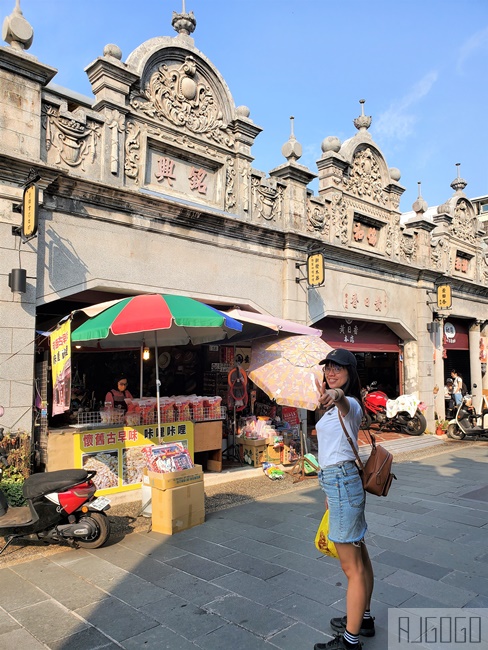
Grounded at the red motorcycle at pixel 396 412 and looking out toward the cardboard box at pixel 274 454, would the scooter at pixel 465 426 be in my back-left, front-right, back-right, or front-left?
back-left

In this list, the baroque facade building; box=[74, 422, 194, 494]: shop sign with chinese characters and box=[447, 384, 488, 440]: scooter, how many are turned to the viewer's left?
1

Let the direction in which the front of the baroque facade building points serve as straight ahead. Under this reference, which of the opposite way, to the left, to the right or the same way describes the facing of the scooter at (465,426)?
the opposite way

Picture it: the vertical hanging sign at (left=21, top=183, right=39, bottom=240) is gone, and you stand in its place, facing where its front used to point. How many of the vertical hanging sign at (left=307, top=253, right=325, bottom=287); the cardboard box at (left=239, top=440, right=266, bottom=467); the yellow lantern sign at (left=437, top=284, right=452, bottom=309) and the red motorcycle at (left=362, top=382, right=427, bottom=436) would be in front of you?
0

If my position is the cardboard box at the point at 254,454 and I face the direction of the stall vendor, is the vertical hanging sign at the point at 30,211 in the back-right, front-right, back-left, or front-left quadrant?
front-left

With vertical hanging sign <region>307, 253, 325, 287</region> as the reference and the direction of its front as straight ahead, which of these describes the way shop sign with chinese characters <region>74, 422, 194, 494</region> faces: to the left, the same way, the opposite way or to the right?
to the left

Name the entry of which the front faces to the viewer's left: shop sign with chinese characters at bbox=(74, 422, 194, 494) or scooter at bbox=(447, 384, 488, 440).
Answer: the scooter

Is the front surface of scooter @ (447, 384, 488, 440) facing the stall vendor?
no

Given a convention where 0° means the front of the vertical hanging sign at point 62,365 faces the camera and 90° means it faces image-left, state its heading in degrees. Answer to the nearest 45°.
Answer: approximately 45°

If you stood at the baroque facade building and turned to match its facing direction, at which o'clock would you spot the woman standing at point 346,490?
The woman standing is roughly at 1 o'clock from the baroque facade building.

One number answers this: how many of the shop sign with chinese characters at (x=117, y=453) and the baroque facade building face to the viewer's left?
0

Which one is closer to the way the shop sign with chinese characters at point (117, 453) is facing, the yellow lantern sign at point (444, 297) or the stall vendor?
the yellow lantern sign

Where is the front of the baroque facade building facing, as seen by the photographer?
facing the viewer and to the right of the viewer

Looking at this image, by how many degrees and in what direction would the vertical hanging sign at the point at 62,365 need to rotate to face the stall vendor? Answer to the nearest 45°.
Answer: approximately 180°

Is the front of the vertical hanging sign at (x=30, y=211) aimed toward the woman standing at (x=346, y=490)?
no

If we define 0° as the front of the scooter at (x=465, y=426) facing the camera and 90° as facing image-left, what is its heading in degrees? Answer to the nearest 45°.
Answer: approximately 90°

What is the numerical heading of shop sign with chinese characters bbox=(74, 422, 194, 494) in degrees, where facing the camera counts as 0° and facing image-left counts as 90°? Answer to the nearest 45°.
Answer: approximately 315°
